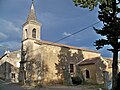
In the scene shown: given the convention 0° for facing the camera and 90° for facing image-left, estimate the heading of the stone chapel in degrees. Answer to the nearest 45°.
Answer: approximately 45°

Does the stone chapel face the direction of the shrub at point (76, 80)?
no

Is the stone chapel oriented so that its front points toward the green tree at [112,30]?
no
